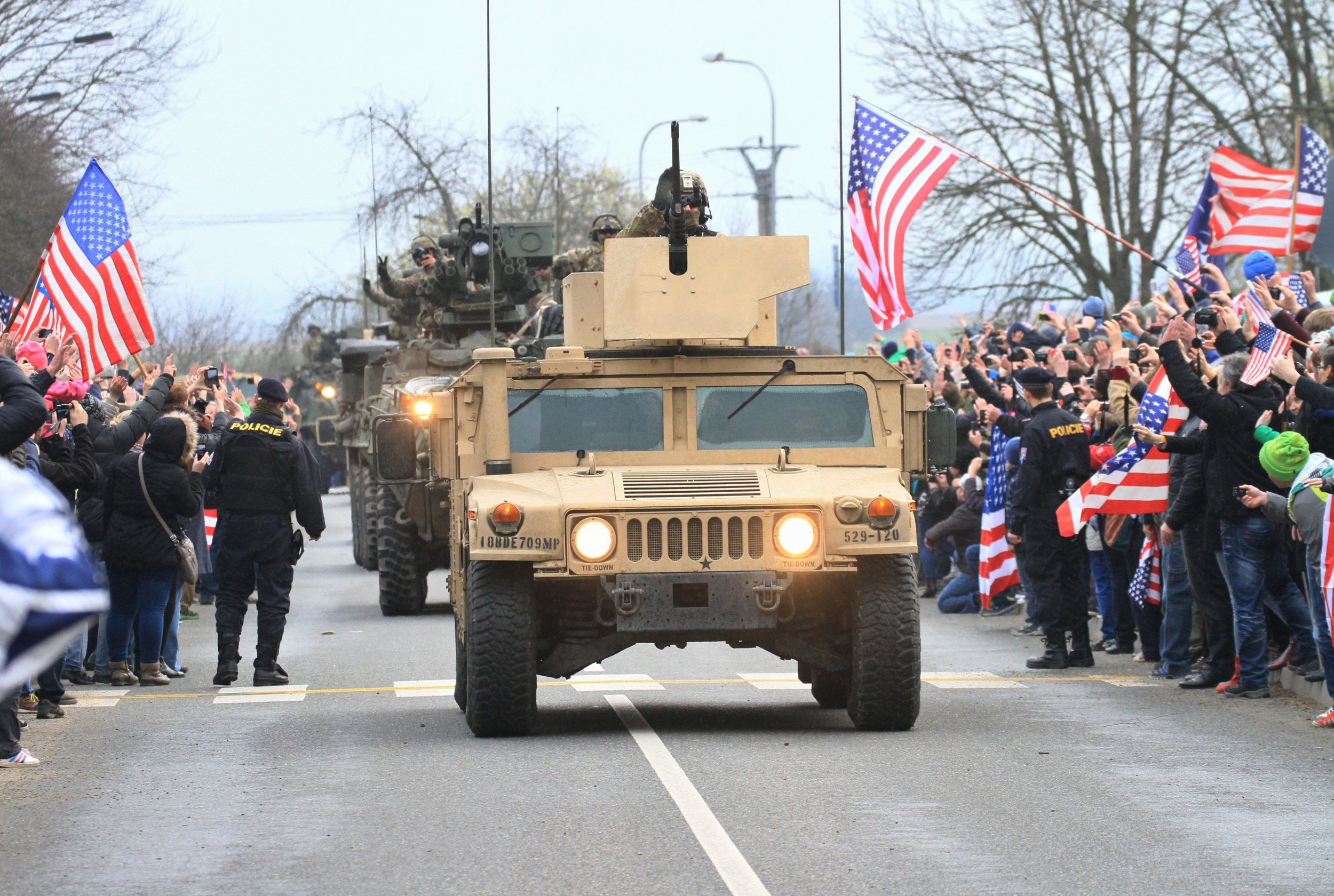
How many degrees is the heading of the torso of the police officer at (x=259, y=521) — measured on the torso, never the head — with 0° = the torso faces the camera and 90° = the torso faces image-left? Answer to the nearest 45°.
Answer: approximately 180°

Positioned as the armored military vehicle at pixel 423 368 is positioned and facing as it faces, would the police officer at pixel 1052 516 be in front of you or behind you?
in front

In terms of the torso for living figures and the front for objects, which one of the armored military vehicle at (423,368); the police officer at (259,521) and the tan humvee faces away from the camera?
the police officer

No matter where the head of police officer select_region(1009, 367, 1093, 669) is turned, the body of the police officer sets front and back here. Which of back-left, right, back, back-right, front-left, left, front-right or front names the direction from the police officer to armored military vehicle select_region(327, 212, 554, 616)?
front

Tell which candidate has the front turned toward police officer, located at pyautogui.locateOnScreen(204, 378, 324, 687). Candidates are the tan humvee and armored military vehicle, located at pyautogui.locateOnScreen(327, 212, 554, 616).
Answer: the armored military vehicle

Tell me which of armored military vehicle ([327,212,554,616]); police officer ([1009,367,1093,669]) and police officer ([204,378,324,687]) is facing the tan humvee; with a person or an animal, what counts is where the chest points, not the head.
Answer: the armored military vehicle

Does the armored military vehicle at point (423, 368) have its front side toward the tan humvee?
yes

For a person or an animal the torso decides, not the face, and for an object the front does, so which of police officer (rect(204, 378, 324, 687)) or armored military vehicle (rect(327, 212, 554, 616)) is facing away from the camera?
the police officer

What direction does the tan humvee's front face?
toward the camera

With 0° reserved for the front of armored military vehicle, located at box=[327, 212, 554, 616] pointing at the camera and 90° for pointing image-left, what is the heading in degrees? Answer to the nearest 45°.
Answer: approximately 0°

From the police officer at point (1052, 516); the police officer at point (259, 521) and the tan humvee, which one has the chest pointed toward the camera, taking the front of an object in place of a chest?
the tan humvee
